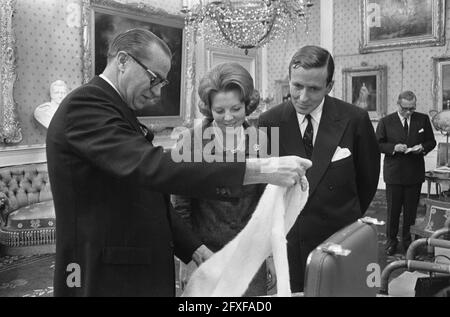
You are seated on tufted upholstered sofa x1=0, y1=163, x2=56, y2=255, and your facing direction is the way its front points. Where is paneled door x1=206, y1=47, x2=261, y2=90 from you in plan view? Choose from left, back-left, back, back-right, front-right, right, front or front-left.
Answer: back-left

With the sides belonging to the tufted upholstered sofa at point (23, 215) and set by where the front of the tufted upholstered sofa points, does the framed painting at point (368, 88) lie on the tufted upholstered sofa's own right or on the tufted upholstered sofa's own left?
on the tufted upholstered sofa's own left

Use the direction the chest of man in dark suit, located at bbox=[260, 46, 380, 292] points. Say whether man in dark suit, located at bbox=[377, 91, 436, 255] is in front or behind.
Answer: behind

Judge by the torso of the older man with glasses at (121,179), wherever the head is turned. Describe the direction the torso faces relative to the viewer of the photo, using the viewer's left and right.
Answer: facing to the right of the viewer

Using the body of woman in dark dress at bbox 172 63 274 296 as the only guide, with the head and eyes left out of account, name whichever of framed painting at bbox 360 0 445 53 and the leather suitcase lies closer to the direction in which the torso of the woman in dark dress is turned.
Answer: the leather suitcase

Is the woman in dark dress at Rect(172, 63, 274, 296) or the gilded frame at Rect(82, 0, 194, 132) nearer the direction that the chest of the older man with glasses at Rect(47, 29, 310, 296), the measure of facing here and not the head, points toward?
the woman in dark dress

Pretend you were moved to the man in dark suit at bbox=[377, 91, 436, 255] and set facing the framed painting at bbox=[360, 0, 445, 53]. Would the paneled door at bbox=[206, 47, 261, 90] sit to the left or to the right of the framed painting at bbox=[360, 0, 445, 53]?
left

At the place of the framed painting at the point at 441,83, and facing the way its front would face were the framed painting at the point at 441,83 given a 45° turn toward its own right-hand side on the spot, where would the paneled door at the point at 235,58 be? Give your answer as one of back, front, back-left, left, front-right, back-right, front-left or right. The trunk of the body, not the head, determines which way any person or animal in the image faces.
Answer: front-right

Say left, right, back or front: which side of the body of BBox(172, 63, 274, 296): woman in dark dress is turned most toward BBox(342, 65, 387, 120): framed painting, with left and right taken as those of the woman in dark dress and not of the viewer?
back

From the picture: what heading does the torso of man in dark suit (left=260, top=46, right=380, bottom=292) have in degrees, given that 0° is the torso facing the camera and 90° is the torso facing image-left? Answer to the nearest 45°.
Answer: approximately 45°

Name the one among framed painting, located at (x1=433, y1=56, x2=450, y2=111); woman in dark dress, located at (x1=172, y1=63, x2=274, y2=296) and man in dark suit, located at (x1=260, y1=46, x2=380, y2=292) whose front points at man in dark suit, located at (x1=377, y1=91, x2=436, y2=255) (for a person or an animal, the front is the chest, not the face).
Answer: the framed painting
